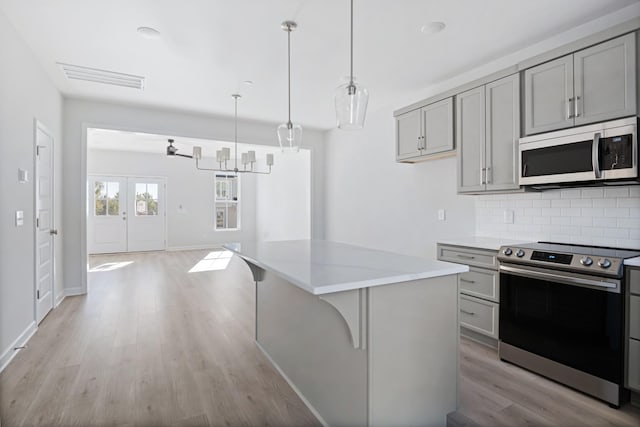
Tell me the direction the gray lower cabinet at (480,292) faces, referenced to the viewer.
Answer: facing the viewer and to the left of the viewer

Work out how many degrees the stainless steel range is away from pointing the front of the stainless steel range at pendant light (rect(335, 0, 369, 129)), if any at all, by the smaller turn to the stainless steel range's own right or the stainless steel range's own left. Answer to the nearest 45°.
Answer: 0° — it already faces it

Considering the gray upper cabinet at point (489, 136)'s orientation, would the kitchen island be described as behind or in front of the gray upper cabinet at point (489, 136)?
in front

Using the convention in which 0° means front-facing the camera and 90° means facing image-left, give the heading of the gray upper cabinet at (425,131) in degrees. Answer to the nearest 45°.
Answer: approximately 45°

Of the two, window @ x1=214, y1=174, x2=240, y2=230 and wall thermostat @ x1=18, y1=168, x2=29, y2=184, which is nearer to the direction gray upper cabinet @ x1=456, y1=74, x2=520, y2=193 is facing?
the wall thermostat

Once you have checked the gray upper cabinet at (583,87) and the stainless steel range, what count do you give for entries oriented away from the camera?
0

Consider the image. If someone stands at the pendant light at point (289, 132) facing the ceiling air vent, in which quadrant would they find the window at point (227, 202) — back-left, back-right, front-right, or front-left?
front-right

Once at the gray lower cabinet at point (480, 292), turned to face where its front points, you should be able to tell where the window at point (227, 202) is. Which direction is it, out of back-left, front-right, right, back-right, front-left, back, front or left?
right

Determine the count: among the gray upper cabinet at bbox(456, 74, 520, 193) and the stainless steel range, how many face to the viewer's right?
0

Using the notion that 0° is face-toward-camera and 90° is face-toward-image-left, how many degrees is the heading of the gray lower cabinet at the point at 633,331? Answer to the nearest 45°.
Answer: approximately 45°

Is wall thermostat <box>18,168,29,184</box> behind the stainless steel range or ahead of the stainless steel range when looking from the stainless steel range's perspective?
ahead
